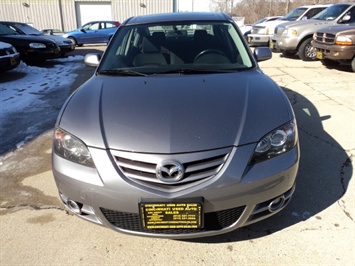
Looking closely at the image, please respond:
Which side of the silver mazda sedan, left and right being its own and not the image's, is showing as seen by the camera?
front

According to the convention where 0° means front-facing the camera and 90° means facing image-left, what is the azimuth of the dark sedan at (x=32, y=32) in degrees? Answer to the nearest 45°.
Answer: approximately 315°

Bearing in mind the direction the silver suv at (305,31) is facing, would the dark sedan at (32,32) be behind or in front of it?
in front

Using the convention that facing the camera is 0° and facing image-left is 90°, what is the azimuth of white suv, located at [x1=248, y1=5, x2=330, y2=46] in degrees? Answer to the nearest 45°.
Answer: approximately 45°

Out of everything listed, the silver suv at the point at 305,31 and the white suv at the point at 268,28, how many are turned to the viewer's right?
0

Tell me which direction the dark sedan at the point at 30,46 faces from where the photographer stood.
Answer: facing the viewer and to the right of the viewer

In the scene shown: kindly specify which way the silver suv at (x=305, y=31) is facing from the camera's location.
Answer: facing the viewer and to the left of the viewer

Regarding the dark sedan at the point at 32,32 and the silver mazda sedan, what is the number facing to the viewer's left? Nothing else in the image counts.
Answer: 0

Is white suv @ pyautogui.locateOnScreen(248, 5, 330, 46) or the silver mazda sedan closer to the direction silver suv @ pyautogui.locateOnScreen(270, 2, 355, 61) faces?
the silver mazda sedan

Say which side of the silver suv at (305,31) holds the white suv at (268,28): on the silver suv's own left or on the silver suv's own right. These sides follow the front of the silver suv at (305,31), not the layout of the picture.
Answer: on the silver suv's own right

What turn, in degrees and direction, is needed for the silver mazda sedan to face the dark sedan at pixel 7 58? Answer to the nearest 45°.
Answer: approximately 135° to its right

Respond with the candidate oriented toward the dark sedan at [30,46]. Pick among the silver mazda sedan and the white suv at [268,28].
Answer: the white suv

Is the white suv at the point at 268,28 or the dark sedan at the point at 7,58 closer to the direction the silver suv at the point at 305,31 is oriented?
the dark sedan

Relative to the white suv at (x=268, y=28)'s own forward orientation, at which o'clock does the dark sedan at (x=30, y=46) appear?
The dark sedan is roughly at 12 o'clock from the white suv.

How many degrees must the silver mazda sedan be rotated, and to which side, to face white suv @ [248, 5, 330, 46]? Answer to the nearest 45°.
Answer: approximately 180°
